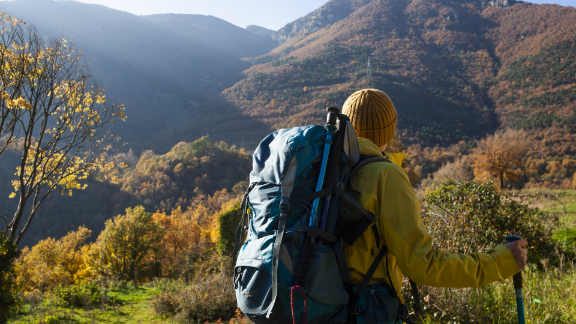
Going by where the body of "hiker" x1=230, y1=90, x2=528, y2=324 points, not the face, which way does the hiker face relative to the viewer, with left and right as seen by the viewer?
facing away from the viewer and to the right of the viewer

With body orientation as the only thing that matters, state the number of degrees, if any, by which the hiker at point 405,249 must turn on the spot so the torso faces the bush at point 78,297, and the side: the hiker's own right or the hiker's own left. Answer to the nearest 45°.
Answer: approximately 90° to the hiker's own left

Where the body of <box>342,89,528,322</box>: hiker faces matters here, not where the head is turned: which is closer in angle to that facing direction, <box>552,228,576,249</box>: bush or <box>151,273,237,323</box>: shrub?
the bush

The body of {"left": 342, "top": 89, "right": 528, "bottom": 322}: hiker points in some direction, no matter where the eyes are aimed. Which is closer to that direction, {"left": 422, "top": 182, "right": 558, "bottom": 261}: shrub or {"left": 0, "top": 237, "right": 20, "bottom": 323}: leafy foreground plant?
the shrub

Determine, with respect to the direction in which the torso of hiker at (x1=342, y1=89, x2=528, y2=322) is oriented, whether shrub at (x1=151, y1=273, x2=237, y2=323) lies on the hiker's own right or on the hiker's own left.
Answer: on the hiker's own left
